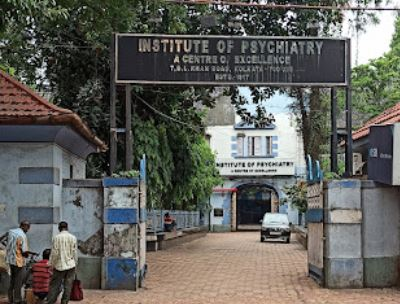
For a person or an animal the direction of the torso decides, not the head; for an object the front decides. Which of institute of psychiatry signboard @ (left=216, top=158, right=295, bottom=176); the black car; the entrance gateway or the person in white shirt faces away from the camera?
the person in white shirt

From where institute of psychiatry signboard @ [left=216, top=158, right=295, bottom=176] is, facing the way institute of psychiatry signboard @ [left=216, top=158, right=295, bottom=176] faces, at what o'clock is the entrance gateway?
The entrance gateway is roughly at 12 o'clock from the institute of psychiatry signboard.

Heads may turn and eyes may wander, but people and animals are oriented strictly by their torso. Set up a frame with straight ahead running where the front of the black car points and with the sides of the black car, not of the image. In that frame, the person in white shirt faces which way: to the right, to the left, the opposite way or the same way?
the opposite way

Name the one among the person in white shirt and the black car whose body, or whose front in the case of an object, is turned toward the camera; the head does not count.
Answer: the black car

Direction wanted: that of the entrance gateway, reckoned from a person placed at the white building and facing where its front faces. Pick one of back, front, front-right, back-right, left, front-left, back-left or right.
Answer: front

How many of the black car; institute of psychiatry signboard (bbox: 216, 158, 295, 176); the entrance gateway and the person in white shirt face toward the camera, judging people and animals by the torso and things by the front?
3

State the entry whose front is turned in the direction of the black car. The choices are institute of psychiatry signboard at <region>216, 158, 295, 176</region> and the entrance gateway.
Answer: the institute of psychiatry signboard

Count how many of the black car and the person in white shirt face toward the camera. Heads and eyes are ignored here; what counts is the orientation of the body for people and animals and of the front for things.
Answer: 1

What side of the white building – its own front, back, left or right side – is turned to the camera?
front

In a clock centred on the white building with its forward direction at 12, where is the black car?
The black car is roughly at 12 o'clock from the white building.

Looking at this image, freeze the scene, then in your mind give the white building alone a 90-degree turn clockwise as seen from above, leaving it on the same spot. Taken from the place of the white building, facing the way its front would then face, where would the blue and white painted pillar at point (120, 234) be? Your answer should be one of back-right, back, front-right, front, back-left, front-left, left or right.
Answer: left

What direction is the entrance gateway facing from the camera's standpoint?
toward the camera

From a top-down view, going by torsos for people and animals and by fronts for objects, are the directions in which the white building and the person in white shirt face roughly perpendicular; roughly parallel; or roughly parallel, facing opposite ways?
roughly parallel, facing opposite ways

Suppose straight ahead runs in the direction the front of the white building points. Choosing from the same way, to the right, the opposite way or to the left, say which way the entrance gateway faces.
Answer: the same way

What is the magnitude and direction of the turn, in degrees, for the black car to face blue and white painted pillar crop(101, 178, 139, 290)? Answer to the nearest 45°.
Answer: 0° — it already faces it

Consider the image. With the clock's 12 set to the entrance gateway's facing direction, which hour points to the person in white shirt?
The person in white shirt is roughly at 1 o'clock from the entrance gateway.

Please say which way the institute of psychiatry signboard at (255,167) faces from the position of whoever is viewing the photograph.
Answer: facing the viewer

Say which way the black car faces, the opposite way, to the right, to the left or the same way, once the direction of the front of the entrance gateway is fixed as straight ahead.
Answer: the same way

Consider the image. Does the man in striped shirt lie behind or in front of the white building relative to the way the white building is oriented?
in front

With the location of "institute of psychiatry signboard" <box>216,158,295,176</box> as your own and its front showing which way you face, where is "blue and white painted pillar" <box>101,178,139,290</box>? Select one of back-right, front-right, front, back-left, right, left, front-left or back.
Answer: front

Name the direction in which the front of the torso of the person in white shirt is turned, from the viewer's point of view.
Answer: away from the camera
